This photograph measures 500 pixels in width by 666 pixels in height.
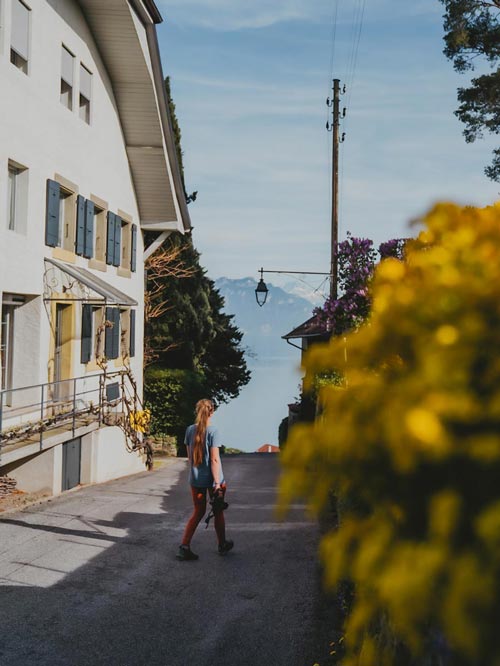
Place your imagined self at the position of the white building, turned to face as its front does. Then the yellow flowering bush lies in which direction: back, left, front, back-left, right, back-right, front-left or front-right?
front-right

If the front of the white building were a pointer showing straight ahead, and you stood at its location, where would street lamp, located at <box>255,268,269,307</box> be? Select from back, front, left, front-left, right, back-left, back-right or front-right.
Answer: left

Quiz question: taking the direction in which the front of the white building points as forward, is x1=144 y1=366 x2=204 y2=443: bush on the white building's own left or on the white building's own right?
on the white building's own left

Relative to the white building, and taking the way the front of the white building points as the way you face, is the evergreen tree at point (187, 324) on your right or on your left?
on your left

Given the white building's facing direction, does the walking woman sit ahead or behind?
ahead

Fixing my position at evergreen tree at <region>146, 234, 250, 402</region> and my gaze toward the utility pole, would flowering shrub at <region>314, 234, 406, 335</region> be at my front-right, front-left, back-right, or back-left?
front-right

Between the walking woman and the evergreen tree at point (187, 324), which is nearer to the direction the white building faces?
the walking woman

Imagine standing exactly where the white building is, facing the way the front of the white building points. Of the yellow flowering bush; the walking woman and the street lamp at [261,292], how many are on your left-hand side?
1

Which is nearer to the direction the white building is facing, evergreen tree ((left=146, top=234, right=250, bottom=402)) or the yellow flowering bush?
the yellow flowering bush

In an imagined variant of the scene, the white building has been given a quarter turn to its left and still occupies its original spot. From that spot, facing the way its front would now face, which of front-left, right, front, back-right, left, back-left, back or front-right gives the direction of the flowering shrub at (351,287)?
right

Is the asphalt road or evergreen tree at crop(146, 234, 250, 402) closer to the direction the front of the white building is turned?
the asphalt road

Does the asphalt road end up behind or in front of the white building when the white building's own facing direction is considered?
in front
